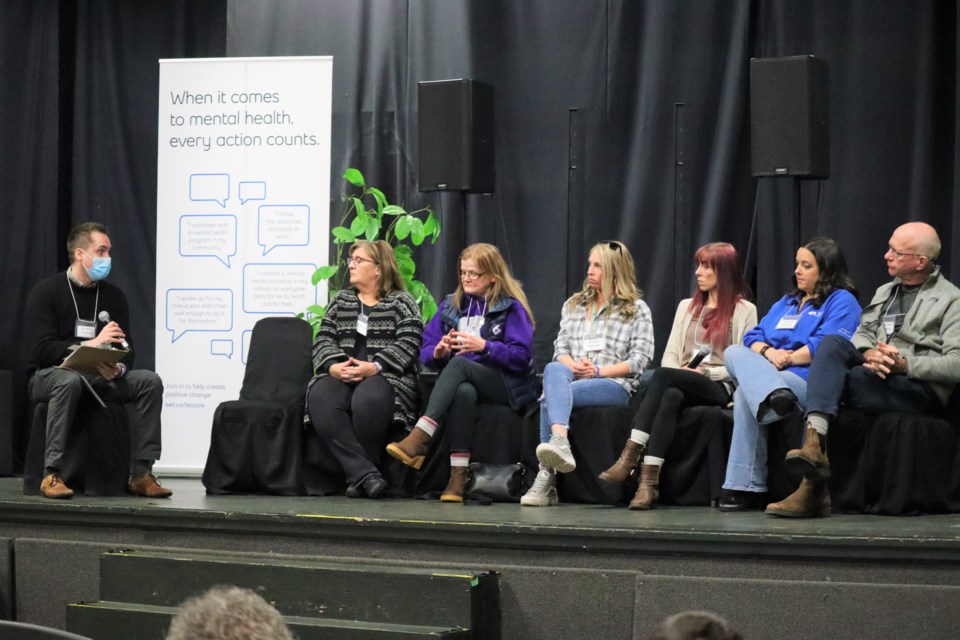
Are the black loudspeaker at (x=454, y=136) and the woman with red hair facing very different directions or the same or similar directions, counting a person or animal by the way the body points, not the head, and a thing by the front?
same or similar directions

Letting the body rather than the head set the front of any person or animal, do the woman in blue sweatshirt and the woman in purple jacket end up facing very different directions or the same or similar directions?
same or similar directions

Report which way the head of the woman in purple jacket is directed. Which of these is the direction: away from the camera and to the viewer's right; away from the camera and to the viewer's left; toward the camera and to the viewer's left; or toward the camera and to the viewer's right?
toward the camera and to the viewer's left

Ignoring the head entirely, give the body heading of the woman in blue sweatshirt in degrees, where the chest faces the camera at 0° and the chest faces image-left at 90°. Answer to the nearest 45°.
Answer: approximately 45°

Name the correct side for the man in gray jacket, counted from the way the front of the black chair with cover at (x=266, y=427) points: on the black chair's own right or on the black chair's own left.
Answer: on the black chair's own left

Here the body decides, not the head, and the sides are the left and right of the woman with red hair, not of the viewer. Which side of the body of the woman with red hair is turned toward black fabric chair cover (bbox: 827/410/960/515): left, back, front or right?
left

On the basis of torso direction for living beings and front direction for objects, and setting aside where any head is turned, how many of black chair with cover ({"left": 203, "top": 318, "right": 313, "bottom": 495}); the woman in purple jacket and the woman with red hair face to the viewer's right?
0

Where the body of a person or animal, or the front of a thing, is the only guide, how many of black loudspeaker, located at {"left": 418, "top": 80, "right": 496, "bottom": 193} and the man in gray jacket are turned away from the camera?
0

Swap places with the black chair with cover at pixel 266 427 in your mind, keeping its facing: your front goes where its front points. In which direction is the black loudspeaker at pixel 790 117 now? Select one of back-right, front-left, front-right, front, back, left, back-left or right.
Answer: back-left

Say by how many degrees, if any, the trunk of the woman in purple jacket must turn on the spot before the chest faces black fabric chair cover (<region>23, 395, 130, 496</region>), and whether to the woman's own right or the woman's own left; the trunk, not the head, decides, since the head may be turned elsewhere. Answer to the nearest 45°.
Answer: approximately 45° to the woman's own right

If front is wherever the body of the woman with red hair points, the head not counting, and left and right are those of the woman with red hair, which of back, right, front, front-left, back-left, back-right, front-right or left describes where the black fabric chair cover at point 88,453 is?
front-right

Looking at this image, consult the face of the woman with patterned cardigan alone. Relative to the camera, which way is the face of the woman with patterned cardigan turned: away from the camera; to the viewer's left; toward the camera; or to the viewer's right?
to the viewer's left

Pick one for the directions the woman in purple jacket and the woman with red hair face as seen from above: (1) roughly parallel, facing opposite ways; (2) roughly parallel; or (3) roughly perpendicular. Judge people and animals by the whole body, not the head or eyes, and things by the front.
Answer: roughly parallel

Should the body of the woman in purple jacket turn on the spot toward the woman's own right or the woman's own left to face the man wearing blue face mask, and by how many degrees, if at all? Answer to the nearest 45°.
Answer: approximately 45° to the woman's own right
